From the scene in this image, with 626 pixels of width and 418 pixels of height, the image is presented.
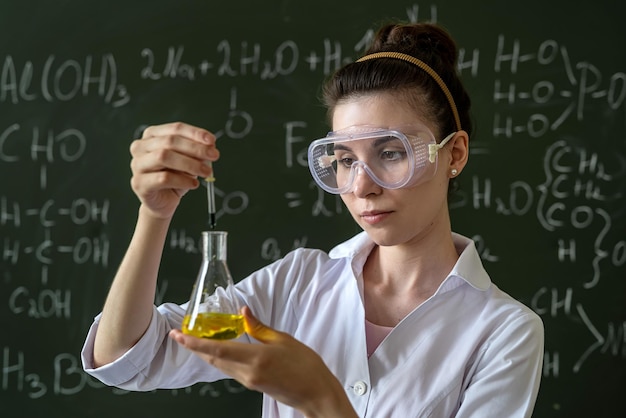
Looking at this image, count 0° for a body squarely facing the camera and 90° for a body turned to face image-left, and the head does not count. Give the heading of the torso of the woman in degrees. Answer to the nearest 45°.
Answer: approximately 45°

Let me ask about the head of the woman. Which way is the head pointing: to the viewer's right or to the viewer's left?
to the viewer's left
